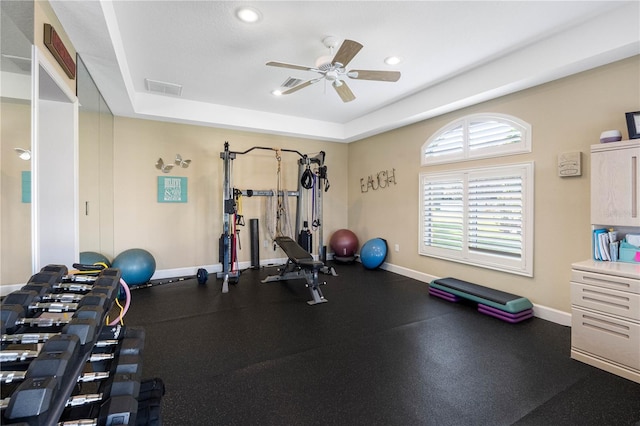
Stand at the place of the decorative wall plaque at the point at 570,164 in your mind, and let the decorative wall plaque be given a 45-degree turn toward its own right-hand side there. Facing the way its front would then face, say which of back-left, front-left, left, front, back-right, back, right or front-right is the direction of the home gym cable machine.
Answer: front-right

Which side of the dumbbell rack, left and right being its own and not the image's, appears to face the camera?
right

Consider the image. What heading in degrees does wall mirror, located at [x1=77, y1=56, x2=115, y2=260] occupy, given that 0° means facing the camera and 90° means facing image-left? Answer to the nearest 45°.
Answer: approximately 270°

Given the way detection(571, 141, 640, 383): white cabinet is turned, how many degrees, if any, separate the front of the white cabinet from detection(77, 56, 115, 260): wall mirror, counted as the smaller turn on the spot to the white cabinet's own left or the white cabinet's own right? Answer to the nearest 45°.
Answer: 0° — it already faces it

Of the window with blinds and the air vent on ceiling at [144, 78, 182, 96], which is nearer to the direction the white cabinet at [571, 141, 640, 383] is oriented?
the air vent on ceiling

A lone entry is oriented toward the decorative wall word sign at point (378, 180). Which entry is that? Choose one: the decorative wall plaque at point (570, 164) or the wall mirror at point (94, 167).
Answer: the wall mirror

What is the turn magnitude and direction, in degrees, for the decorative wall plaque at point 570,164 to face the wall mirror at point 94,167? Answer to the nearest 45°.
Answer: approximately 45° to its right

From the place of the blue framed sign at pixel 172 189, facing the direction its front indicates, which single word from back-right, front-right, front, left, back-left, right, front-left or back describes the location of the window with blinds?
front-left

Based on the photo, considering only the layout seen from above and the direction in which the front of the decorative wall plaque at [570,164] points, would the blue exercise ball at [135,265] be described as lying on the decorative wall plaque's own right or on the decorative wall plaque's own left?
on the decorative wall plaque's own right

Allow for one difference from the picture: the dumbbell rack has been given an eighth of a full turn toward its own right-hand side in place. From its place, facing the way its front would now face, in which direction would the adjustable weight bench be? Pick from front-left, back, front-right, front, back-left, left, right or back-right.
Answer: left

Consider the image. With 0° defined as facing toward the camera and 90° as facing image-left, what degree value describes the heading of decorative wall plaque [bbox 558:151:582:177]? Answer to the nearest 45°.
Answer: approximately 0°

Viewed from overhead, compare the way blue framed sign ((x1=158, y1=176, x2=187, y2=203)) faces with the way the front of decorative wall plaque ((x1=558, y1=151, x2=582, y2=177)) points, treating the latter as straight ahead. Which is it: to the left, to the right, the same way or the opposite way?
to the left

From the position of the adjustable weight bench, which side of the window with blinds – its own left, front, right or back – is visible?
front

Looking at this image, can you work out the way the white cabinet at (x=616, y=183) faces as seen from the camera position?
facing the viewer and to the left of the viewer
